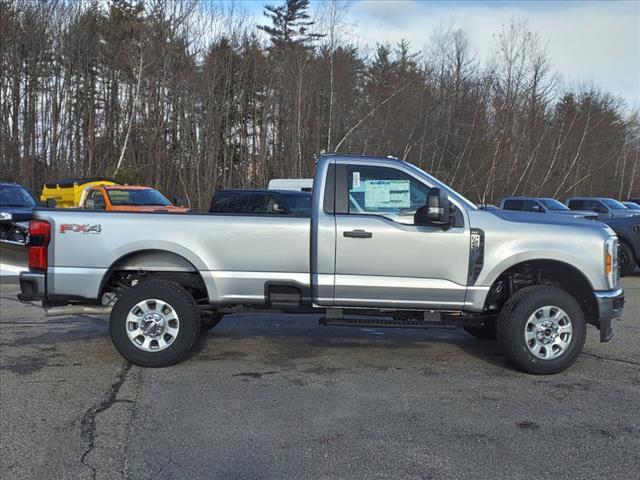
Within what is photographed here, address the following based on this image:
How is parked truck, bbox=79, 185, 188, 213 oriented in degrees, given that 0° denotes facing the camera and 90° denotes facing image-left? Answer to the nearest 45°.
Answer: approximately 315°

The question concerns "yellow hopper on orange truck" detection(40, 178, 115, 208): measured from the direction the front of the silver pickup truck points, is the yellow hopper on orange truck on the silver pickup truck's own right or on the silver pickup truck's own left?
on the silver pickup truck's own left

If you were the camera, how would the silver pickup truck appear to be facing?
facing to the right of the viewer

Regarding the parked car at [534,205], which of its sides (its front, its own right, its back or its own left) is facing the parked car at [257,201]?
right

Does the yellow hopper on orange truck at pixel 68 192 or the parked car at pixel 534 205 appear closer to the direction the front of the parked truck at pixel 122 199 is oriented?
the parked car
